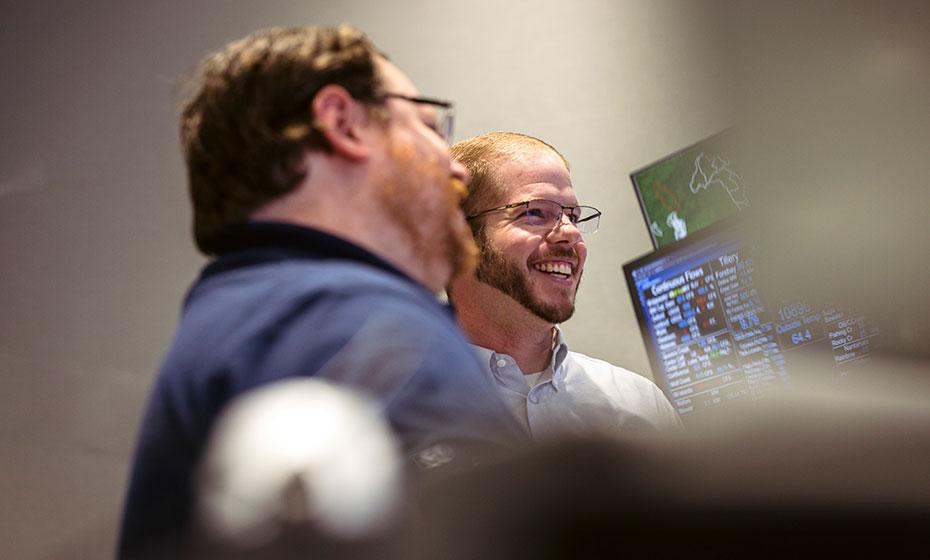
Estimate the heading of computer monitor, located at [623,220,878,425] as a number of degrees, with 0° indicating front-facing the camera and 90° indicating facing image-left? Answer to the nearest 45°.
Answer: approximately 45°

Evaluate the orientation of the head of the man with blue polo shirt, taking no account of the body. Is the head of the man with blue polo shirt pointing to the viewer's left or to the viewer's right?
to the viewer's right

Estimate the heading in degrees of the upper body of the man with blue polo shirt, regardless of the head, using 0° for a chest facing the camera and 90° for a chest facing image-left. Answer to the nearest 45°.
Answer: approximately 225°

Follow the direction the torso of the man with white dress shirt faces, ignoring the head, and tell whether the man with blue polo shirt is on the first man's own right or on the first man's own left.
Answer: on the first man's own right

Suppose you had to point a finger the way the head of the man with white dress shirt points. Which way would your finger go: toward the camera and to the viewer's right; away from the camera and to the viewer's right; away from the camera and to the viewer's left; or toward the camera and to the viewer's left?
toward the camera and to the viewer's right

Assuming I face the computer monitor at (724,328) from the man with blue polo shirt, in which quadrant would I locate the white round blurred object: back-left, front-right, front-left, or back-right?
back-right

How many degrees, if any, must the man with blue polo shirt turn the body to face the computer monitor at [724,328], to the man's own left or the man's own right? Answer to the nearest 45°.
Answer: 0° — they already face it
